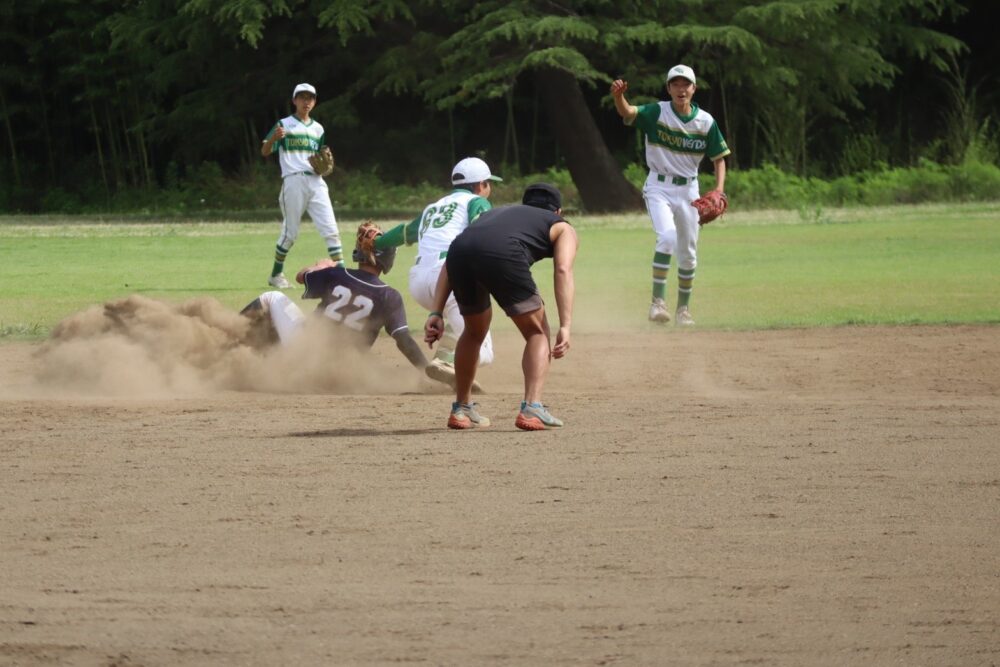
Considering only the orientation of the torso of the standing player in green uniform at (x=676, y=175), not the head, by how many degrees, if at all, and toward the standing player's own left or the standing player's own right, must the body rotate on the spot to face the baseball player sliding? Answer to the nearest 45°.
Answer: approximately 45° to the standing player's own right

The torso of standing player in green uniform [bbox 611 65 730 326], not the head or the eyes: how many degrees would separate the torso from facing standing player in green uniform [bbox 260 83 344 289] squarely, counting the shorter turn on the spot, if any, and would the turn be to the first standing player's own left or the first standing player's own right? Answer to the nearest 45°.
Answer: approximately 135° to the first standing player's own right

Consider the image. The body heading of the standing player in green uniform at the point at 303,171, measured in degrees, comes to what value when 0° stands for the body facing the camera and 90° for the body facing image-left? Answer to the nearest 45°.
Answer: approximately 0°
